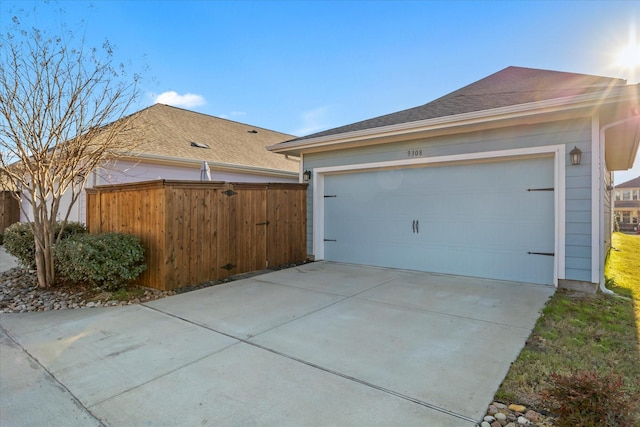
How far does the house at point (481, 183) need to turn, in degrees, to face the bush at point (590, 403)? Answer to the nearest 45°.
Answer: approximately 45° to its left

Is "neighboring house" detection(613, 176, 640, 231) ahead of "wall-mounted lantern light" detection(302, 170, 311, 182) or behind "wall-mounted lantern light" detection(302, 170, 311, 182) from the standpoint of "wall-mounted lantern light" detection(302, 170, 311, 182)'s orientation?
behind

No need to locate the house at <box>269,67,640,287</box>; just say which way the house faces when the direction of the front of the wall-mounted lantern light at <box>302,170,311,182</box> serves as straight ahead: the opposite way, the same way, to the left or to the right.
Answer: the same way

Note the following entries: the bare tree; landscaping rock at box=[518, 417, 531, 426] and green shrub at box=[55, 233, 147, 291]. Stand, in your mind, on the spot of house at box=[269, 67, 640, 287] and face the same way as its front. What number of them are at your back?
0

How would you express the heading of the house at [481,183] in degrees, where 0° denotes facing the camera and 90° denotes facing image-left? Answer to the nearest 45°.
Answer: approximately 45°

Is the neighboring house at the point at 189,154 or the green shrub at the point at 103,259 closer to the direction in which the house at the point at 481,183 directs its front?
the green shrub

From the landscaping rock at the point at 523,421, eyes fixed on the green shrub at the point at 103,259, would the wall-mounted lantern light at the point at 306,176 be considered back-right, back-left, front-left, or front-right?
front-right

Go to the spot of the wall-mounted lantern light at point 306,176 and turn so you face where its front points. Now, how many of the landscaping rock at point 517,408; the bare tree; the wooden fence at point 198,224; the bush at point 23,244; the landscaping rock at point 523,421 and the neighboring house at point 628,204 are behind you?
1

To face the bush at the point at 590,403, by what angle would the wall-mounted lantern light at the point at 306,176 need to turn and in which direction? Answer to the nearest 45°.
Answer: approximately 45° to its left

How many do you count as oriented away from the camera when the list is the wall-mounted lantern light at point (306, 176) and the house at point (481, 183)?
0

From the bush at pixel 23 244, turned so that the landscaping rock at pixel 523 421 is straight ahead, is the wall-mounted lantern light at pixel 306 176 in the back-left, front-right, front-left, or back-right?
front-left

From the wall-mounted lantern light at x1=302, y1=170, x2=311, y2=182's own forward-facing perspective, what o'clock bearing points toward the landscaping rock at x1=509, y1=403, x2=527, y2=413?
The landscaping rock is roughly at 10 o'clock from the wall-mounted lantern light.

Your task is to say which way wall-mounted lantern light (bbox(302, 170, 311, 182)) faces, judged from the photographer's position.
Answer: facing the viewer and to the left of the viewer
